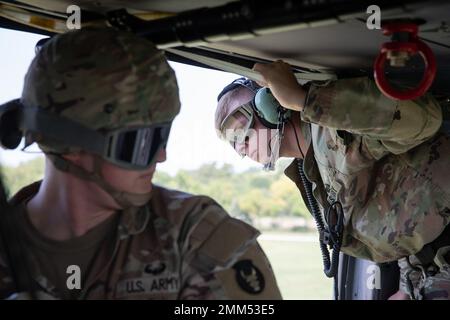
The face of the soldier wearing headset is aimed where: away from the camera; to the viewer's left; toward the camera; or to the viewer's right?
to the viewer's left

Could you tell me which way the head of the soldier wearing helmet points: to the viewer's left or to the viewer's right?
to the viewer's right

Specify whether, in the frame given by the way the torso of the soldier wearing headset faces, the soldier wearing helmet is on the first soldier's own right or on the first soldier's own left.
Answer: on the first soldier's own left

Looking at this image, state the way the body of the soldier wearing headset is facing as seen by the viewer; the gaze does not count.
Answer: to the viewer's left

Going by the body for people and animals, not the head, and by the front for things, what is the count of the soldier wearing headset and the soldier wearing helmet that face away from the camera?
0
